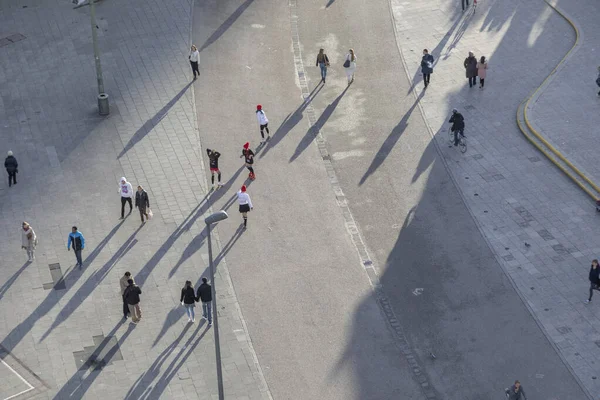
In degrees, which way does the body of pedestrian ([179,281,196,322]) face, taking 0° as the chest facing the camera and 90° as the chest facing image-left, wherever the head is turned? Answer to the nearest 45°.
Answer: approximately 180°

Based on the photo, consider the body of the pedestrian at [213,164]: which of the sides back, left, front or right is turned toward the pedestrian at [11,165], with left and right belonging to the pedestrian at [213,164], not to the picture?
right

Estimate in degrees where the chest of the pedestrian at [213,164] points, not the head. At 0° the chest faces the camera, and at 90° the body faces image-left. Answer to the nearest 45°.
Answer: approximately 0°

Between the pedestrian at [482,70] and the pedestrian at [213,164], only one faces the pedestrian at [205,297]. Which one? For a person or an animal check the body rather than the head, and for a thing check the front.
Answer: the pedestrian at [213,164]
